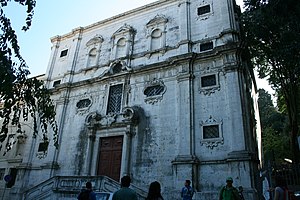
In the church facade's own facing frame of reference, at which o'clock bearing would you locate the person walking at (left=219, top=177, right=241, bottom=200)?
The person walking is roughly at 10 o'clock from the church facade.
